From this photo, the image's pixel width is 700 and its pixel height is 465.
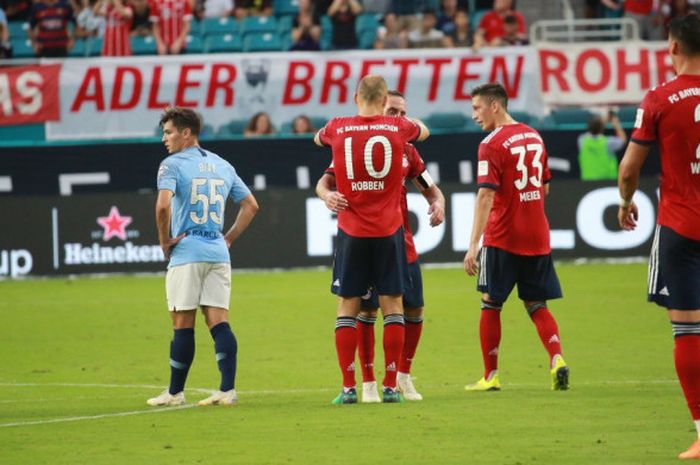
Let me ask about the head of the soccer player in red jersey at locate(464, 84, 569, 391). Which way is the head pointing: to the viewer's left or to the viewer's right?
to the viewer's left

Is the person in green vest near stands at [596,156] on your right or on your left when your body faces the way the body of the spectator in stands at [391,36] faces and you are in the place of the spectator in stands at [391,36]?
on your left

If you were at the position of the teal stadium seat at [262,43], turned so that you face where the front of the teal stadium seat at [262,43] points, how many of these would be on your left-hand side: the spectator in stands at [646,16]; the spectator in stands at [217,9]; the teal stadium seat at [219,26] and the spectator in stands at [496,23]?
2

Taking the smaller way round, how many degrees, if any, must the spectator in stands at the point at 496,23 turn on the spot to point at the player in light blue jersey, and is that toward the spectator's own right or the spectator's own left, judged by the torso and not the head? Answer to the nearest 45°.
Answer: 0° — they already face them

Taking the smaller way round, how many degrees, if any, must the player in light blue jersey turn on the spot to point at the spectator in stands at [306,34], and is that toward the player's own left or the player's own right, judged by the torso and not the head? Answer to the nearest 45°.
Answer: approximately 45° to the player's own right

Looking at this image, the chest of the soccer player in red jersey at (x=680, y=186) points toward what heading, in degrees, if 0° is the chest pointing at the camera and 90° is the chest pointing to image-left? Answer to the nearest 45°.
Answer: approximately 180°

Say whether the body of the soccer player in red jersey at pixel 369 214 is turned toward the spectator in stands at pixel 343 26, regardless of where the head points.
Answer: yes

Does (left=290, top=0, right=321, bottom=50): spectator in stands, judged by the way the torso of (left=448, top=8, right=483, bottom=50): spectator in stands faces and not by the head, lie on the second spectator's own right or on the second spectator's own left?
on the second spectator's own right
